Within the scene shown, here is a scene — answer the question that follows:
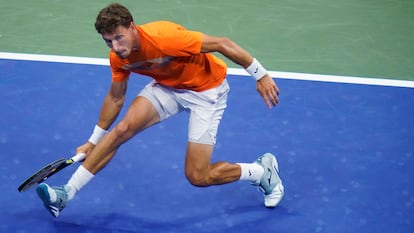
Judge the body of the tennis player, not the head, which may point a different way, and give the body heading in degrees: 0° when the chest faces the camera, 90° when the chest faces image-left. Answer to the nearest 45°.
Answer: approximately 45°
